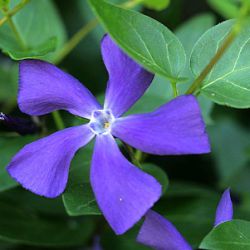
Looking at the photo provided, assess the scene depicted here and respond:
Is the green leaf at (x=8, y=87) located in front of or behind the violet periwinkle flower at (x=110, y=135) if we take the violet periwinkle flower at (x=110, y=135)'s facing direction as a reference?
behind

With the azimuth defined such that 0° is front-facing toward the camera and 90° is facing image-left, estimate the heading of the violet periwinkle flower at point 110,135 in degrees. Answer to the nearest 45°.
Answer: approximately 0°

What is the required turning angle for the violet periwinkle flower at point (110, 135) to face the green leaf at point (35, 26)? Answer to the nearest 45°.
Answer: approximately 180°
